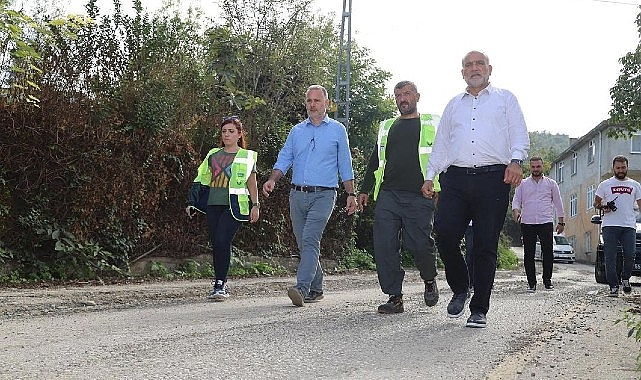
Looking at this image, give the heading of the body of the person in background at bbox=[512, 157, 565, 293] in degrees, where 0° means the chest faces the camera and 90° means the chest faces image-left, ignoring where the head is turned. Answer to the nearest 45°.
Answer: approximately 0°

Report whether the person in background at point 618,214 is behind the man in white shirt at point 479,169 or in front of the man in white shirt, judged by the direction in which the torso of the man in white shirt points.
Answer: behind

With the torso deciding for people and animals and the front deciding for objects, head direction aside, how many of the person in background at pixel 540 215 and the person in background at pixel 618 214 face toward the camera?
2

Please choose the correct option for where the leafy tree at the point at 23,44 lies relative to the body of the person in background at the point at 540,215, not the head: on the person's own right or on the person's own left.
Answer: on the person's own right

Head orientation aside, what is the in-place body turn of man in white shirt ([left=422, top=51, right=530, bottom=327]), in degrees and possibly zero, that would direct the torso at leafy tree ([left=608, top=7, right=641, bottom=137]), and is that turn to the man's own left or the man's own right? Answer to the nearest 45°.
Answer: approximately 180°

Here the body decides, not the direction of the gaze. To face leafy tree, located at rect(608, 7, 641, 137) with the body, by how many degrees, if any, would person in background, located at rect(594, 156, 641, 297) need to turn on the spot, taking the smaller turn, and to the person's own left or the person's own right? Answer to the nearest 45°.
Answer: approximately 180°

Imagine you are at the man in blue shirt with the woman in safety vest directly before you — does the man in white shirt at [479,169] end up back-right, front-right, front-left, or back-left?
back-left
